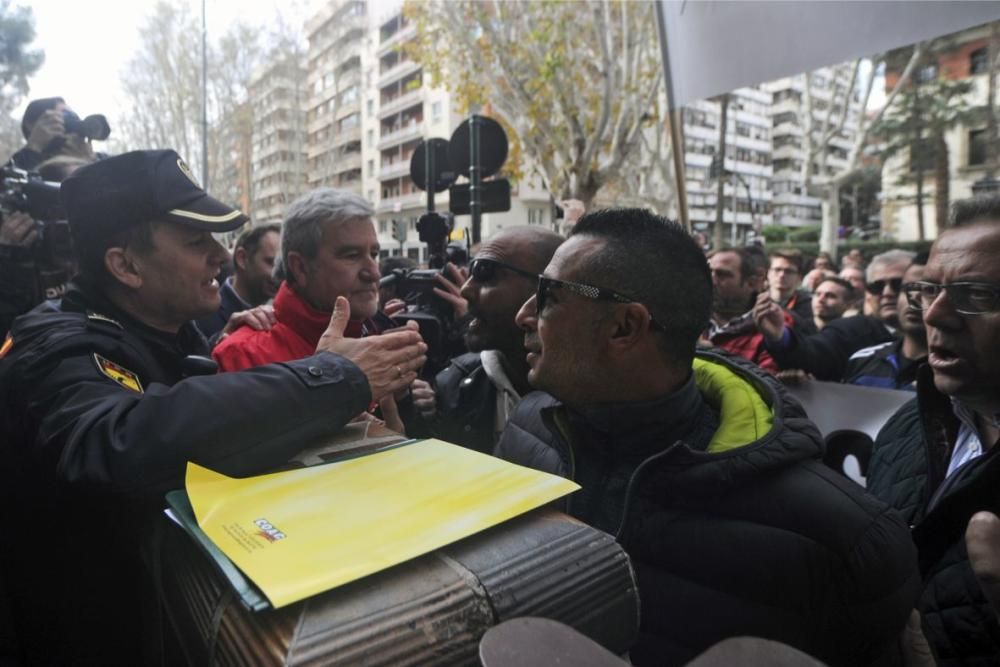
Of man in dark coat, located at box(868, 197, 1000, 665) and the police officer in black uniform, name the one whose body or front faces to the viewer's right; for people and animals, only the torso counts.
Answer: the police officer in black uniform

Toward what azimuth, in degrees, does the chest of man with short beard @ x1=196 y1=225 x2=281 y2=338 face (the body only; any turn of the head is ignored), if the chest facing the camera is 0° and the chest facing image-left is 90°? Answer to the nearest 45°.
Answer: approximately 315°

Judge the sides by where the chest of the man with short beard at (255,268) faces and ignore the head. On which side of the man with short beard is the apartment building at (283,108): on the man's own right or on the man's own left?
on the man's own left

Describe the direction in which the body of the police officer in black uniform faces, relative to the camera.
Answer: to the viewer's right

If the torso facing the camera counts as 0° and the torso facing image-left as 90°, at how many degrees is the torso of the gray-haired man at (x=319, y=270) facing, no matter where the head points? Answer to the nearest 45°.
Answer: approximately 315°

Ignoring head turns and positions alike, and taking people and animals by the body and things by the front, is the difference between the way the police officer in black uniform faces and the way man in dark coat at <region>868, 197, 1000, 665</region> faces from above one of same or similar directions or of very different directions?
very different directions

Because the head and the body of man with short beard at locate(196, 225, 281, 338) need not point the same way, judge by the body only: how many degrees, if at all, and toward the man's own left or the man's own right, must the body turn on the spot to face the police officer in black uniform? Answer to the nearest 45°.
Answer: approximately 45° to the man's own right
